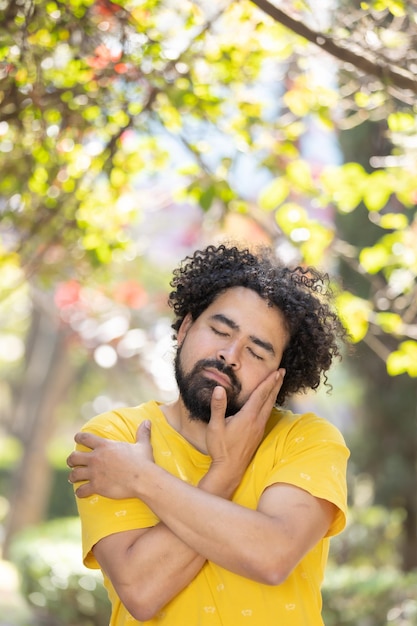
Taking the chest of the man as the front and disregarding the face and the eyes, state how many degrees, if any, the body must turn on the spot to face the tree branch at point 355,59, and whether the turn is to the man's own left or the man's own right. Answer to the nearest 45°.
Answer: approximately 180°

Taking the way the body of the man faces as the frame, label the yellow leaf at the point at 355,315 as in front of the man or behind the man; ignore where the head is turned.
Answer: behind

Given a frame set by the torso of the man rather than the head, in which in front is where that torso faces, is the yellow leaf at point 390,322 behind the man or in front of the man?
behind

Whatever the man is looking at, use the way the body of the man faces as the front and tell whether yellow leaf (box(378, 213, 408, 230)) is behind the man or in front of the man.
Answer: behind

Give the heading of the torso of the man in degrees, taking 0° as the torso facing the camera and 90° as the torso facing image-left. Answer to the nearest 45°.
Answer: approximately 0°
